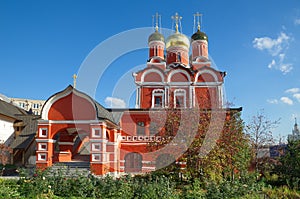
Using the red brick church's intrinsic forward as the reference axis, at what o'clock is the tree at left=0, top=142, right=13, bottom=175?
The tree is roughly at 3 o'clock from the red brick church.

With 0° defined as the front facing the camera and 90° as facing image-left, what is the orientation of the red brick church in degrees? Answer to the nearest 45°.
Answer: approximately 0°

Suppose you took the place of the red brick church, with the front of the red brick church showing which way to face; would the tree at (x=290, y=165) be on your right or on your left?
on your left
